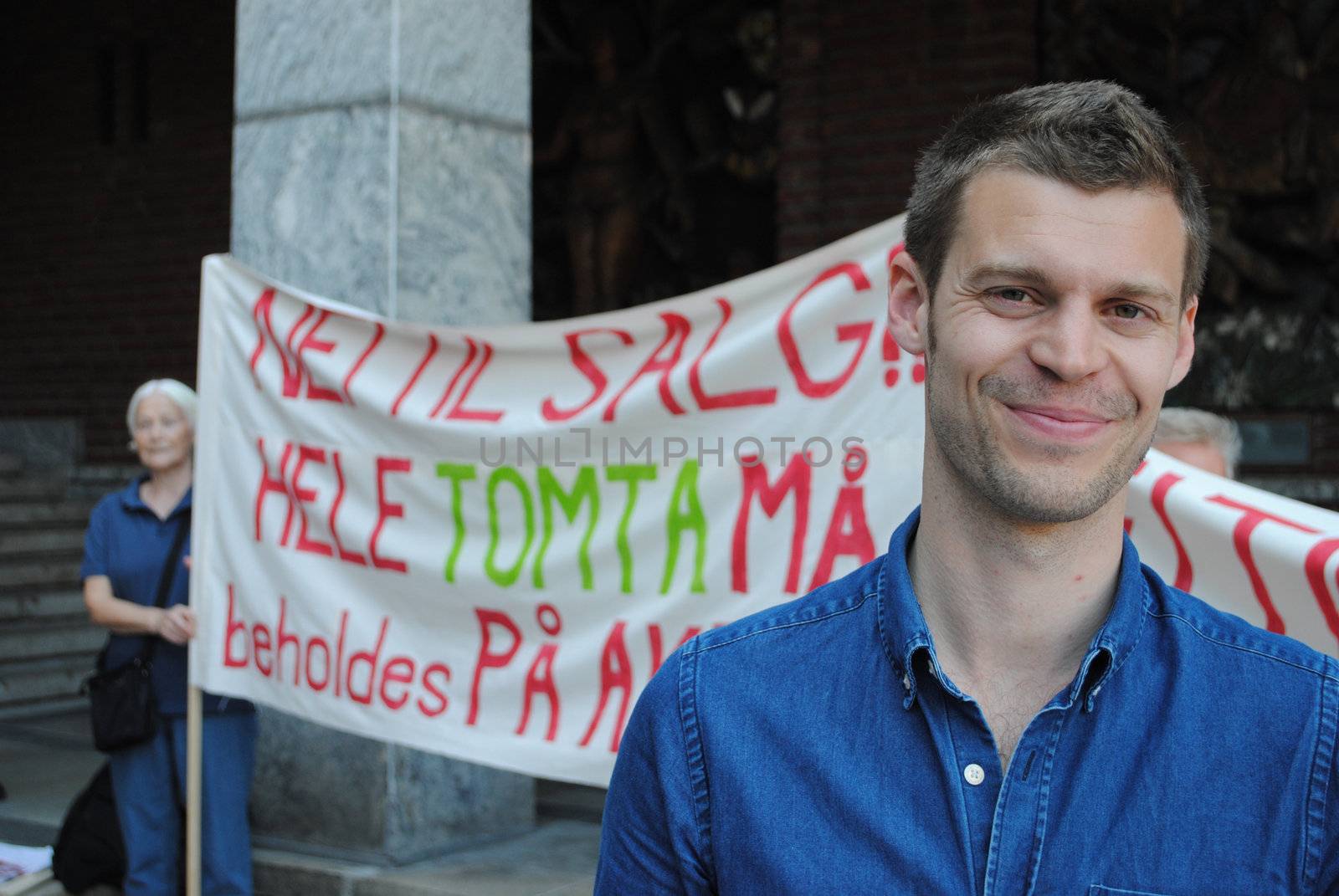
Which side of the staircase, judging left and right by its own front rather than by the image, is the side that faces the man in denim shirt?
front

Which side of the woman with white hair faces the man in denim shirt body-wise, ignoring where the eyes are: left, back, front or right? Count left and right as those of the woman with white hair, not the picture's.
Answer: front

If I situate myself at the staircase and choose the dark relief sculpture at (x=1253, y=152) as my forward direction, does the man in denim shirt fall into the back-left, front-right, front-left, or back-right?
front-right

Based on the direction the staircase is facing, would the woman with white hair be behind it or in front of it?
in front

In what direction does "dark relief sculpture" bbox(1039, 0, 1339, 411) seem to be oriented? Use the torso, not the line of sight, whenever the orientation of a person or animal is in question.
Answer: toward the camera

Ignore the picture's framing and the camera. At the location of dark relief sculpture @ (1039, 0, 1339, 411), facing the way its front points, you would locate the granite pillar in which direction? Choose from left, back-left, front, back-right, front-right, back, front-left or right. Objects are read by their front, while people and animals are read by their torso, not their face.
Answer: front-right

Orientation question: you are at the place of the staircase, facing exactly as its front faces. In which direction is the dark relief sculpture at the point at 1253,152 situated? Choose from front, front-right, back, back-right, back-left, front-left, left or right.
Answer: front-left

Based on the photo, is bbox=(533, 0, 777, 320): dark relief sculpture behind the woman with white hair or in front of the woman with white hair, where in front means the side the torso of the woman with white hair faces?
behind

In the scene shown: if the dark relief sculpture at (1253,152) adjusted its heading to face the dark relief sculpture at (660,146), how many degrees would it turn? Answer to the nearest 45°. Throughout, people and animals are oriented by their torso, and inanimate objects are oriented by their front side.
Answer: approximately 90° to its right

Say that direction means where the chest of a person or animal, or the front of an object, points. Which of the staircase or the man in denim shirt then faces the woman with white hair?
the staircase

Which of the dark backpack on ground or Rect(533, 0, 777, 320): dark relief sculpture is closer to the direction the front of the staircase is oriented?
the dark backpack on ground

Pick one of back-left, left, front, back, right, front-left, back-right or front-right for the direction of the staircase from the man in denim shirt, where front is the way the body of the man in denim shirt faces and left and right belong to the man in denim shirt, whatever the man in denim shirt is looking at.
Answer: back-right

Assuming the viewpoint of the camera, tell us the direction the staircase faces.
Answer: facing the viewer

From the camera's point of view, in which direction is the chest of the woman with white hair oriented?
toward the camera
